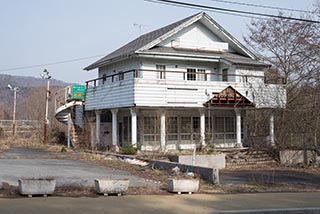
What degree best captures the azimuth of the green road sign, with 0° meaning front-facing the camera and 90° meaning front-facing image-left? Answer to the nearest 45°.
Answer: approximately 0°

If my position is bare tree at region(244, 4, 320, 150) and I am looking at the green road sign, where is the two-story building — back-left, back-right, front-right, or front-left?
front-left

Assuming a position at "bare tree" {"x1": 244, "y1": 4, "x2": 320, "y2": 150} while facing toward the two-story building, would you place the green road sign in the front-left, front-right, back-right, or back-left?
front-right

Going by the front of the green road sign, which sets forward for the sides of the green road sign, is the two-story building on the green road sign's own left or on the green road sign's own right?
on the green road sign's own left

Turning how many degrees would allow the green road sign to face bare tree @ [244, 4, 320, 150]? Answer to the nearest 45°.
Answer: approximately 90° to its left

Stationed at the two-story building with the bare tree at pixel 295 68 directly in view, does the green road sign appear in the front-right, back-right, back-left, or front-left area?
back-left

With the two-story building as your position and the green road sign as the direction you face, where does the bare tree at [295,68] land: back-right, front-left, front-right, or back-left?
back-right
